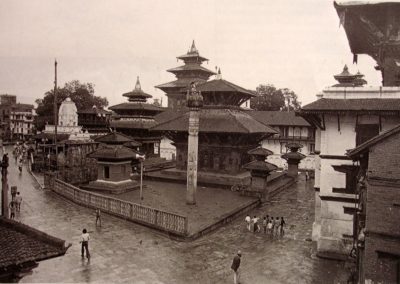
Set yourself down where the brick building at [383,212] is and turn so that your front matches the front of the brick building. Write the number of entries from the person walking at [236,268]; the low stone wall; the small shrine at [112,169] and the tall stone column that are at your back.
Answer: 0

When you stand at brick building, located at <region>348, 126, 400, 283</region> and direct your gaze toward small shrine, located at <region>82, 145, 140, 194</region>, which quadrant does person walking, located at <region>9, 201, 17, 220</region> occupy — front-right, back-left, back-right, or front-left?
front-left

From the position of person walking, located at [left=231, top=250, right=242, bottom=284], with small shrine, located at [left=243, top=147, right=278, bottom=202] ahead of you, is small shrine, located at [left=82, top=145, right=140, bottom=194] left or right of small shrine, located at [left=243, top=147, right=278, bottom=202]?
left

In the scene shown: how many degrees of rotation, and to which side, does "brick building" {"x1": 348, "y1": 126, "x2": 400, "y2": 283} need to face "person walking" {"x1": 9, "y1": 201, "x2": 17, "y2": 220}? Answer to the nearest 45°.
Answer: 0° — it already faces them

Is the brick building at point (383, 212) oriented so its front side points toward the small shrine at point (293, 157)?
no

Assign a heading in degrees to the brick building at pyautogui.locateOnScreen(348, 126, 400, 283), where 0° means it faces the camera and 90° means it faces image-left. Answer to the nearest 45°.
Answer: approximately 90°

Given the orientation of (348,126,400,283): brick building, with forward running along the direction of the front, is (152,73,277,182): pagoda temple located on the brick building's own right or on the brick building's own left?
on the brick building's own right

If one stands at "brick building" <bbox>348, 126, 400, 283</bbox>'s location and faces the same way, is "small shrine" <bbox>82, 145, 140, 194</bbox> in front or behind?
in front

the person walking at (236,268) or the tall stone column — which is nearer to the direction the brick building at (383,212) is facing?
the person walking

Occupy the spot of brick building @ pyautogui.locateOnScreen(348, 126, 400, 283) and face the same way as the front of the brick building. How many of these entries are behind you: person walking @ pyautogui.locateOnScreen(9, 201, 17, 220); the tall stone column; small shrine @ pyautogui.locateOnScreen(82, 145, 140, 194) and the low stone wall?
0

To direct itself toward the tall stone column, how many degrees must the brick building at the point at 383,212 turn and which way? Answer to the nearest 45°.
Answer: approximately 45° to its right

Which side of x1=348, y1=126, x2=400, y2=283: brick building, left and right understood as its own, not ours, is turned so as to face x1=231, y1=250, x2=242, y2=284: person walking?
front

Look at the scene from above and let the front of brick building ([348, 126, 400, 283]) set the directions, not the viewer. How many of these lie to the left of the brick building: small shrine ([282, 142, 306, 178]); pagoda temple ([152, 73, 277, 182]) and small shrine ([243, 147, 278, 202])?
0

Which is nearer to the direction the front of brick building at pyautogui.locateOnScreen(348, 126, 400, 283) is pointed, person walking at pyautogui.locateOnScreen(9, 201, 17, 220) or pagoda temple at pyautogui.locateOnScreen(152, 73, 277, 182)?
the person walking

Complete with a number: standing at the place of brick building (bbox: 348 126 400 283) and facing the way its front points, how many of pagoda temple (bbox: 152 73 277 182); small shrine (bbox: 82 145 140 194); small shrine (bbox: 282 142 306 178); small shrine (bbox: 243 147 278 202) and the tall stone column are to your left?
0
